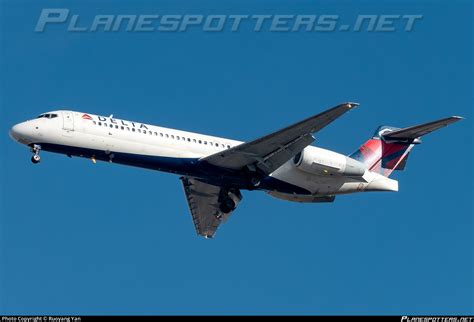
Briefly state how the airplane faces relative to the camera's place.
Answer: facing the viewer and to the left of the viewer
